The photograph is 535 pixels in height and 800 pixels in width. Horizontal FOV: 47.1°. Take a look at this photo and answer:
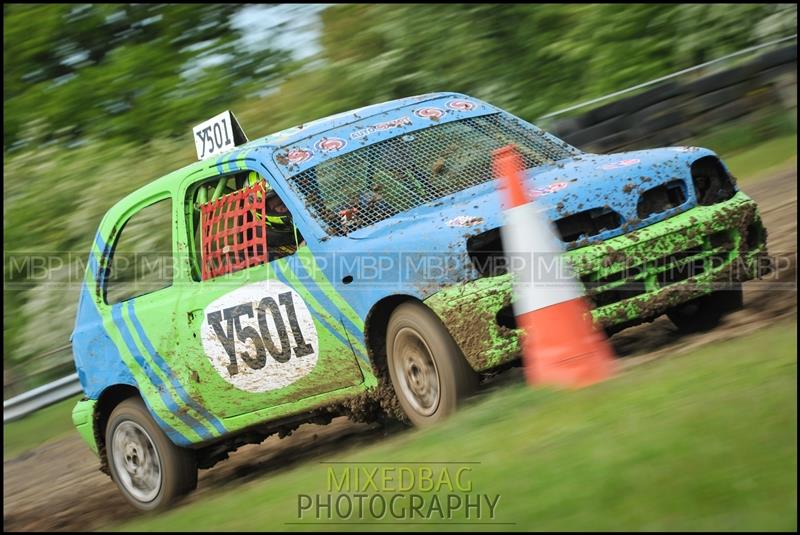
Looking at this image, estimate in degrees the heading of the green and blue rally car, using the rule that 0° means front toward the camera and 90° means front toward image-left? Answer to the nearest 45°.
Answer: approximately 315°

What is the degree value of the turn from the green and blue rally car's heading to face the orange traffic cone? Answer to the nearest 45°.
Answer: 0° — it already faces it
